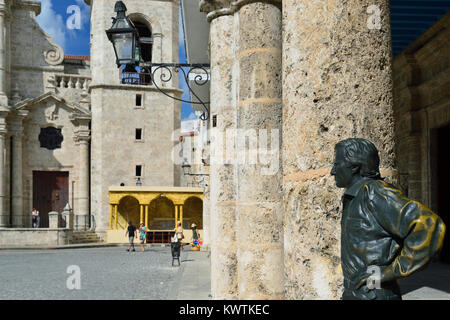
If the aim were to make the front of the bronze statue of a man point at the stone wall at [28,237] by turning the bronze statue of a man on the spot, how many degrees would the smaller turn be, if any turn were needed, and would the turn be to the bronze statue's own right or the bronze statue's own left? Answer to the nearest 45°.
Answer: approximately 45° to the bronze statue's own right

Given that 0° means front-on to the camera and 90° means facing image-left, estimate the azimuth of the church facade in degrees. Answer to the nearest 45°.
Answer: approximately 0°

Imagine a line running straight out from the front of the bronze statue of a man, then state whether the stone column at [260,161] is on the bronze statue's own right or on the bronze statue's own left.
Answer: on the bronze statue's own right

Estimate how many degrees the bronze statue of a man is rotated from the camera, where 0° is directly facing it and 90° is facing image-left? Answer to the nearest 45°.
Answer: approximately 90°

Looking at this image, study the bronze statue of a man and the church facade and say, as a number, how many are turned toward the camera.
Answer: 1

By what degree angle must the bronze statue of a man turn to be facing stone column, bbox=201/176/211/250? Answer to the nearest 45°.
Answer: approximately 90° to its right

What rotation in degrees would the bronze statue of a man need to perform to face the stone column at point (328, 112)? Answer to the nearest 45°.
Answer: approximately 45° to its right

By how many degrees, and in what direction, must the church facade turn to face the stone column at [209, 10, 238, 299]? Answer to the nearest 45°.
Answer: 0° — it already faces it

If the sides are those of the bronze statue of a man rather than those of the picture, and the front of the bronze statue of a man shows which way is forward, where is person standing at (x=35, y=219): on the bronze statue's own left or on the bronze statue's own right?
on the bronze statue's own right
